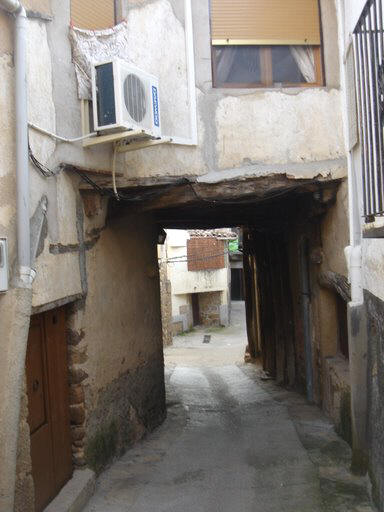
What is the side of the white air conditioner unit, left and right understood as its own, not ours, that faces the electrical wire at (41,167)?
right

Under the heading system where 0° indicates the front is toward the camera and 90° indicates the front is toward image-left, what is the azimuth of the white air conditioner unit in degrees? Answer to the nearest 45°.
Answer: approximately 315°

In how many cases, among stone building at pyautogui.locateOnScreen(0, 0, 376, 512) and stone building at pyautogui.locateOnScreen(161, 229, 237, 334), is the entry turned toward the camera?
2

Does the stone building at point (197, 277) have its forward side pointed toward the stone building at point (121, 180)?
yes

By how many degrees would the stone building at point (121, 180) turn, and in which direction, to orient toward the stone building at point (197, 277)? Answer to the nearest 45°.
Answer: approximately 180°

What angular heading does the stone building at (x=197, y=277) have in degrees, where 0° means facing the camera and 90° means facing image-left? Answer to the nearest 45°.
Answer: approximately 0°

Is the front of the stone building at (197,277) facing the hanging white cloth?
yes

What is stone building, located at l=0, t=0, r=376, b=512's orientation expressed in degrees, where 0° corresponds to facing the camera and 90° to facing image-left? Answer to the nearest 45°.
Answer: approximately 0°

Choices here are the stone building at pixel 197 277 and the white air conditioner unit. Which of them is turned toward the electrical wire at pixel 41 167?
the stone building

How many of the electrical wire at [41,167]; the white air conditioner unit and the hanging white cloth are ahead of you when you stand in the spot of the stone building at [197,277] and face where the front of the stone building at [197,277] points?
3

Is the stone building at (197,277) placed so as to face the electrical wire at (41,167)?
yes
